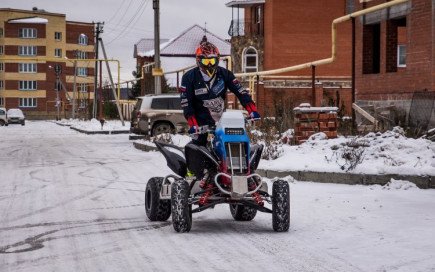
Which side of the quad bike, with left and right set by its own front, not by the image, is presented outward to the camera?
front

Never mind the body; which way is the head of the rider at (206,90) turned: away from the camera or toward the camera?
toward the camera

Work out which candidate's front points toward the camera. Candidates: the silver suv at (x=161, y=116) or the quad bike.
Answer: the quad bike

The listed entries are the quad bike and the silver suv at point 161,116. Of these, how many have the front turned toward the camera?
1

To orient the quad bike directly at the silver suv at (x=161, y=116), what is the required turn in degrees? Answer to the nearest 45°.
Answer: approximately 180°

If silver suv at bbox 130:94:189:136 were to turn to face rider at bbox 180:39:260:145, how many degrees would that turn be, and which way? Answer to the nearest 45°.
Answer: approximately 135° to its right

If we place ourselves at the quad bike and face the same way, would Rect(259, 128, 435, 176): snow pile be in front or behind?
behind

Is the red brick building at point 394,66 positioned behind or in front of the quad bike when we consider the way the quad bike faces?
behind

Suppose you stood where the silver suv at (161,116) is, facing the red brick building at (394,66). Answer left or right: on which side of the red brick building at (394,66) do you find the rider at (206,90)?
right
